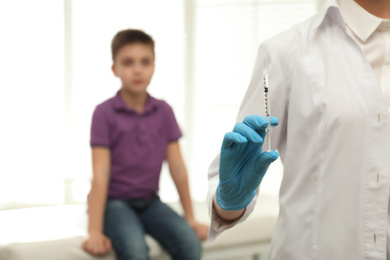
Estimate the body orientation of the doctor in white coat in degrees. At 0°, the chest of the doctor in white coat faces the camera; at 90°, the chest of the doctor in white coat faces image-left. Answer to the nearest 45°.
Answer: approximately 0°

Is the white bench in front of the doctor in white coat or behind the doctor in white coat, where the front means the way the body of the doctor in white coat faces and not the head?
behind
